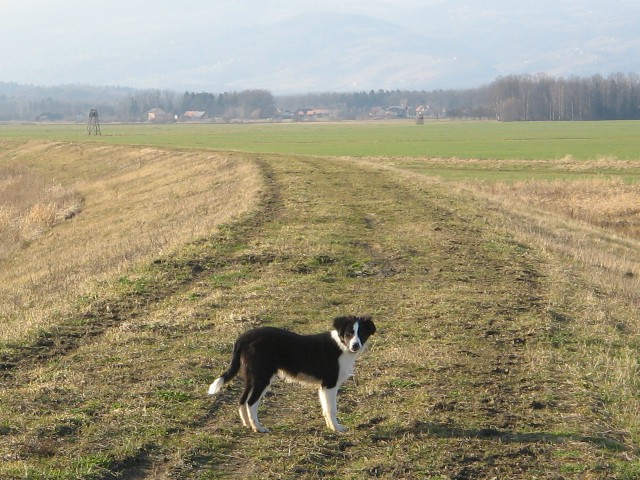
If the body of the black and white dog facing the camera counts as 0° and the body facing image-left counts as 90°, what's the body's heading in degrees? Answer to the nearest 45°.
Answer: approximately 270°
